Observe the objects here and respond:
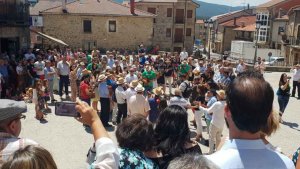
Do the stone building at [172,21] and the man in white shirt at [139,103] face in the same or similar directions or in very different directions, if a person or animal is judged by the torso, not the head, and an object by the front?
very different directions

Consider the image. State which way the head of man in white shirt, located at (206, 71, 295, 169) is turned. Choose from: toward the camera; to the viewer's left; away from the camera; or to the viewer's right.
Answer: away from the camera

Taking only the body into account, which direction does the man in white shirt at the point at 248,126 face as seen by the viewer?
away from the camera

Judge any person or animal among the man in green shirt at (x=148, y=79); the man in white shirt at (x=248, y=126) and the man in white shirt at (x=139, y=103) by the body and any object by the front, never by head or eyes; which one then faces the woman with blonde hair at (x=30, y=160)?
the man in green shirt

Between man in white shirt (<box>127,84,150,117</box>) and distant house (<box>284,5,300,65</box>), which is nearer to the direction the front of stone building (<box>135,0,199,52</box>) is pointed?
the man in white shirt

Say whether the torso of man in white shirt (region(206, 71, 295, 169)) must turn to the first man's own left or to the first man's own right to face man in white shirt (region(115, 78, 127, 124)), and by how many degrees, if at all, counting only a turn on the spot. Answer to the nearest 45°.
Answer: approximately 45° to the first man's own left

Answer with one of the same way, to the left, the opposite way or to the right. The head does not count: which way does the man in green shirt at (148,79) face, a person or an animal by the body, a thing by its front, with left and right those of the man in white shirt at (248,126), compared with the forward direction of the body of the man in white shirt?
the opposite way
